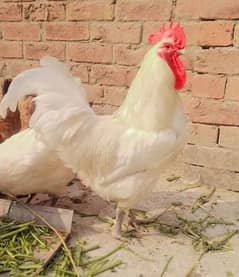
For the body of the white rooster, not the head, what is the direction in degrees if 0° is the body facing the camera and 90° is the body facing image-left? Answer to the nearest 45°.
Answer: approximately 270°
